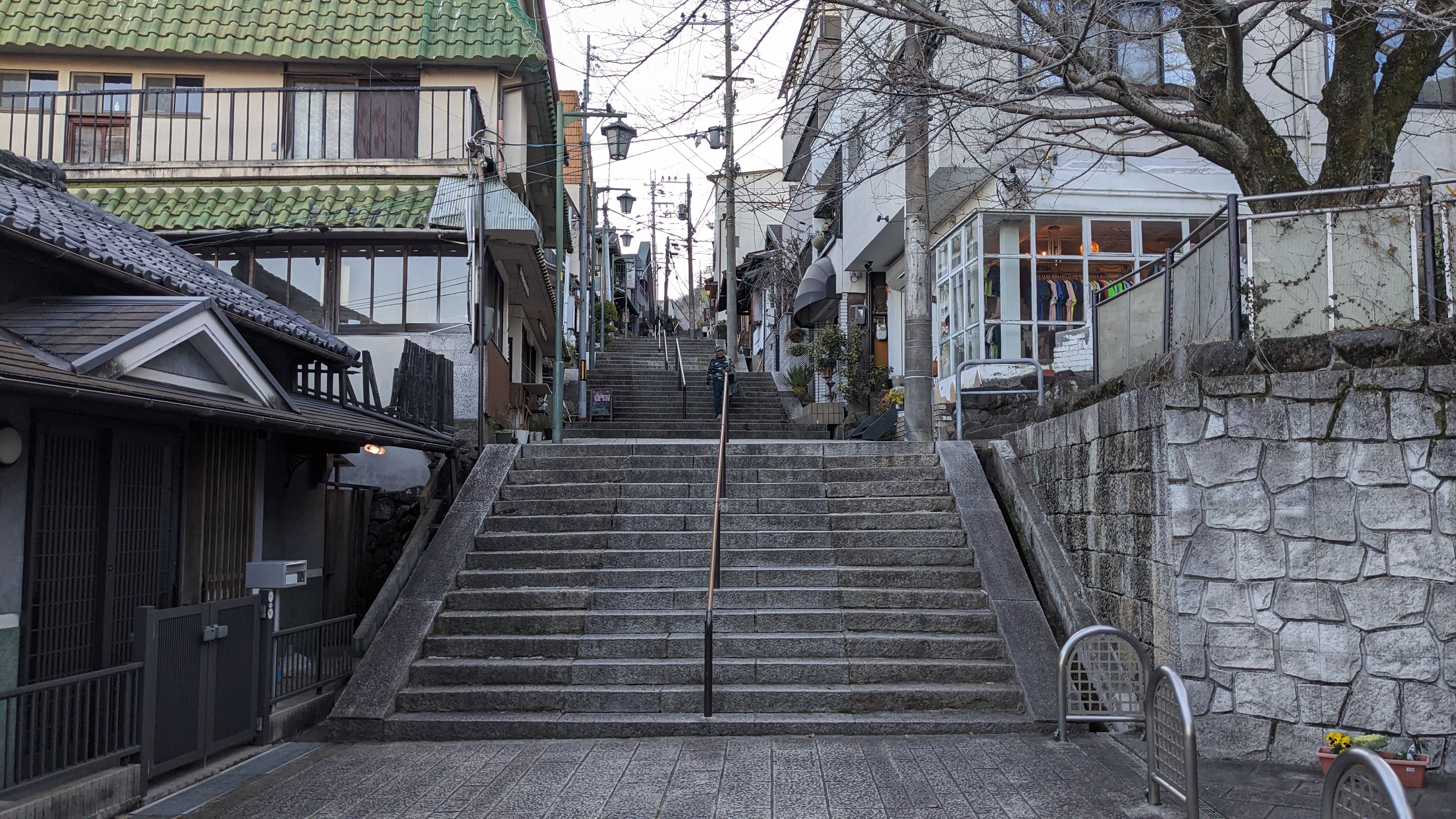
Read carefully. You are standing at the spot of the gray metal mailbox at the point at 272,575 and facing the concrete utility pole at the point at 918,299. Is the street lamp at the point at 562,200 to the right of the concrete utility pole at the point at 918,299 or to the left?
left

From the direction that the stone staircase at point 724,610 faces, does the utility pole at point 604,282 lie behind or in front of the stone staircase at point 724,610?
behind

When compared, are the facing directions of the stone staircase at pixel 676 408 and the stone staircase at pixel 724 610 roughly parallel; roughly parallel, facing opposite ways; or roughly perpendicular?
roughly parallel

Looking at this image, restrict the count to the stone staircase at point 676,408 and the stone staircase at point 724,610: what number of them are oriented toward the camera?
2

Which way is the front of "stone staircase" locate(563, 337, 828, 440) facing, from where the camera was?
facing the viewer

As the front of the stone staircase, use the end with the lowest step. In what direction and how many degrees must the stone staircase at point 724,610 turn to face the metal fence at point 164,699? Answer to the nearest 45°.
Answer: approximately 45° to its right

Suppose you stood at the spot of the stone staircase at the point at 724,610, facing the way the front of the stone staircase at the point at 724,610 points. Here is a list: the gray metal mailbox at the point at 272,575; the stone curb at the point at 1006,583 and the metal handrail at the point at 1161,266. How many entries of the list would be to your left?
2

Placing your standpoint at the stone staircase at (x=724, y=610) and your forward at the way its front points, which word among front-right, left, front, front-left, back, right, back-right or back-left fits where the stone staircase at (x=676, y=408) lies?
back

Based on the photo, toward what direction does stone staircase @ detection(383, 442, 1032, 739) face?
toward the camera

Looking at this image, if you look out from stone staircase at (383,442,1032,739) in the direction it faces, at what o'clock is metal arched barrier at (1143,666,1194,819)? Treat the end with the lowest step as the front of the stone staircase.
The metal arched barrier is roughly at 11 o'clock from the stone staircase.

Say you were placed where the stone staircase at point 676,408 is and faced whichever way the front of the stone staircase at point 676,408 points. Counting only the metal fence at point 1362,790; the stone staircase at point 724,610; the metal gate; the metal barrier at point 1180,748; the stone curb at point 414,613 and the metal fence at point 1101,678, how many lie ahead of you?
6

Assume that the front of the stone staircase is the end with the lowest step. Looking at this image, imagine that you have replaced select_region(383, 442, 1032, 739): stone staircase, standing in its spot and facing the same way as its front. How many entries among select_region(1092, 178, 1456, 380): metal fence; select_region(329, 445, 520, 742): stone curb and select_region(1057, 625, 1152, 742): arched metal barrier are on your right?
1

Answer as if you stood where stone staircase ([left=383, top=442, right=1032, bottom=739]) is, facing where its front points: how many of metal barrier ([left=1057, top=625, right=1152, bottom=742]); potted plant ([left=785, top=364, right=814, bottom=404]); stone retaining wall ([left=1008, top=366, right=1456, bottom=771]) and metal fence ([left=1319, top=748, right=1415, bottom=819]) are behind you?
1

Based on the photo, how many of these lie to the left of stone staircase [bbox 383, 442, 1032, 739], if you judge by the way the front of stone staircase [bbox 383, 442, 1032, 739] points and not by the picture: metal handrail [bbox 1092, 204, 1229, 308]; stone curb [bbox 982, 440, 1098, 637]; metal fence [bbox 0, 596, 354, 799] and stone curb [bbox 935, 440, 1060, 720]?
3

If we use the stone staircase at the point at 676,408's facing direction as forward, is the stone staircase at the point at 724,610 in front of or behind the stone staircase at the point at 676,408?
in front

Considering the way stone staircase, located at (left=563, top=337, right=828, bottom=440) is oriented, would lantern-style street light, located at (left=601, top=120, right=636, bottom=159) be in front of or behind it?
in front
